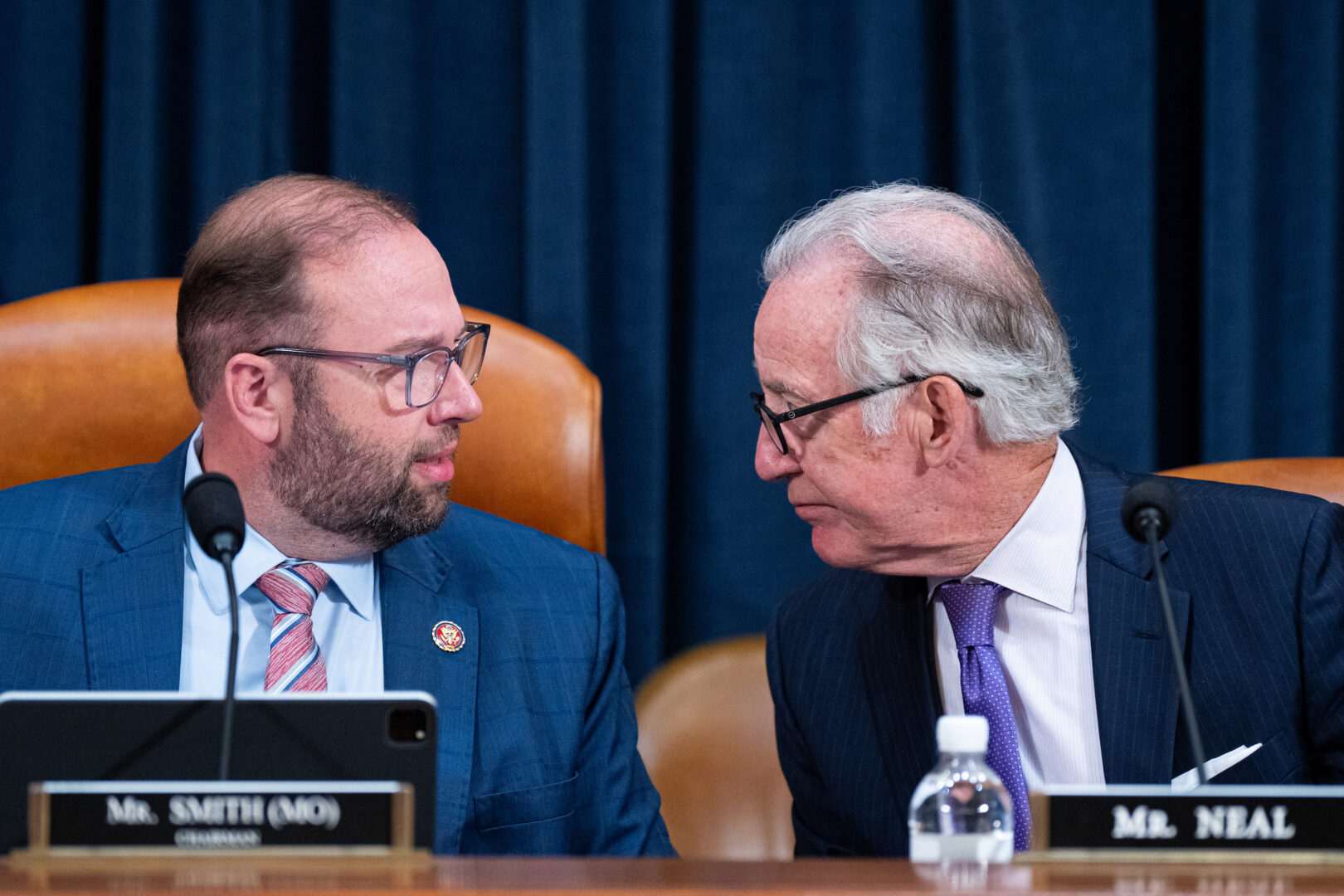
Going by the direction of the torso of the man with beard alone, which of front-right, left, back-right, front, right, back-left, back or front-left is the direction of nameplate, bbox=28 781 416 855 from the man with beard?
front

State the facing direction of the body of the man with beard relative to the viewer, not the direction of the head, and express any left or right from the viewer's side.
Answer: facing the viewer

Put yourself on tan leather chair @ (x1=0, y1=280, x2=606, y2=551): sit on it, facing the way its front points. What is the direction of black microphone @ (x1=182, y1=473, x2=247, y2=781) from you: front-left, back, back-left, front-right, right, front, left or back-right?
front

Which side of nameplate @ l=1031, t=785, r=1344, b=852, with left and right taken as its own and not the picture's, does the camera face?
front

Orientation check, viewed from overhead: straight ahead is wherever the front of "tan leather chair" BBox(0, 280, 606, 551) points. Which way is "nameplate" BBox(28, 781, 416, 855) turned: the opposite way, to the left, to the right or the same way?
the same way

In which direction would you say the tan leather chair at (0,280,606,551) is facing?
toward the camera

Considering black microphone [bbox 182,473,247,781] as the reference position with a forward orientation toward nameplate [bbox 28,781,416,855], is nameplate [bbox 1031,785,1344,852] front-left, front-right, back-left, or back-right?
front-left

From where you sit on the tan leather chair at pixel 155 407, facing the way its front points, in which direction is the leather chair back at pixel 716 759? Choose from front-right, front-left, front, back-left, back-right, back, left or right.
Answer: left

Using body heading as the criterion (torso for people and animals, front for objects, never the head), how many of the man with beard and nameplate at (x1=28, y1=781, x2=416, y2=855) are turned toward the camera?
2

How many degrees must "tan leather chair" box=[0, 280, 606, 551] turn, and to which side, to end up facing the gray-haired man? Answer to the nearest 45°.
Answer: approximately 45° to its left

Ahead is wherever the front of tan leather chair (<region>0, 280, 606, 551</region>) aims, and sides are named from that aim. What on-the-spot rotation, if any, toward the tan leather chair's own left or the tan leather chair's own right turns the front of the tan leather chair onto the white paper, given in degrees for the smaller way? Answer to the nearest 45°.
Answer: approximately 45° to the tan leather chair's own left

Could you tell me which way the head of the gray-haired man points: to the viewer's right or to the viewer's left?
to the viewer's left

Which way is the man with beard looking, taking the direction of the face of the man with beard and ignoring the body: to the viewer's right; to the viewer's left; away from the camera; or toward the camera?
to the viewer's right
